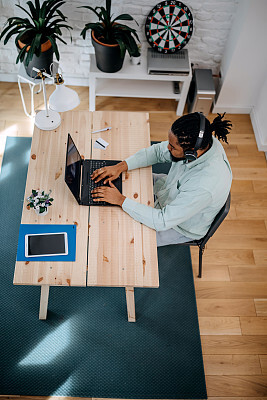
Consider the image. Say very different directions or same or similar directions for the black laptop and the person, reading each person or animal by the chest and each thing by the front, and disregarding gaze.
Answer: very different directions

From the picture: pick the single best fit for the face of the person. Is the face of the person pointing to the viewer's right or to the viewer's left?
to the viewer's left

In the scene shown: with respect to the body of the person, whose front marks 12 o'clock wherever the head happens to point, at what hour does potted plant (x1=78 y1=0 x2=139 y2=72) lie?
The potted plant is roughly at 2 o'clock from the person.

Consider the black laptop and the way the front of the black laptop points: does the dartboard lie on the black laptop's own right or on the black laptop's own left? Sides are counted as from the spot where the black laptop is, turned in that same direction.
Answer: on the black laptop's own left

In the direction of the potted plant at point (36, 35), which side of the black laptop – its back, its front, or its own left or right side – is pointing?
left

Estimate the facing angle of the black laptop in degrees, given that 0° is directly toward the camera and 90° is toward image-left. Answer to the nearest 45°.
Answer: approximately 270°

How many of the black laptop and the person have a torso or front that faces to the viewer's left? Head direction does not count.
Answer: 1

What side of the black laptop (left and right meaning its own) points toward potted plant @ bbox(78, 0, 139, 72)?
left

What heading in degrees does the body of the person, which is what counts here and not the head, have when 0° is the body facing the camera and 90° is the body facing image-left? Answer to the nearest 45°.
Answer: approximately 90°

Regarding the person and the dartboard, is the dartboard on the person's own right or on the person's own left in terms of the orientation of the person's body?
on the person's own right
